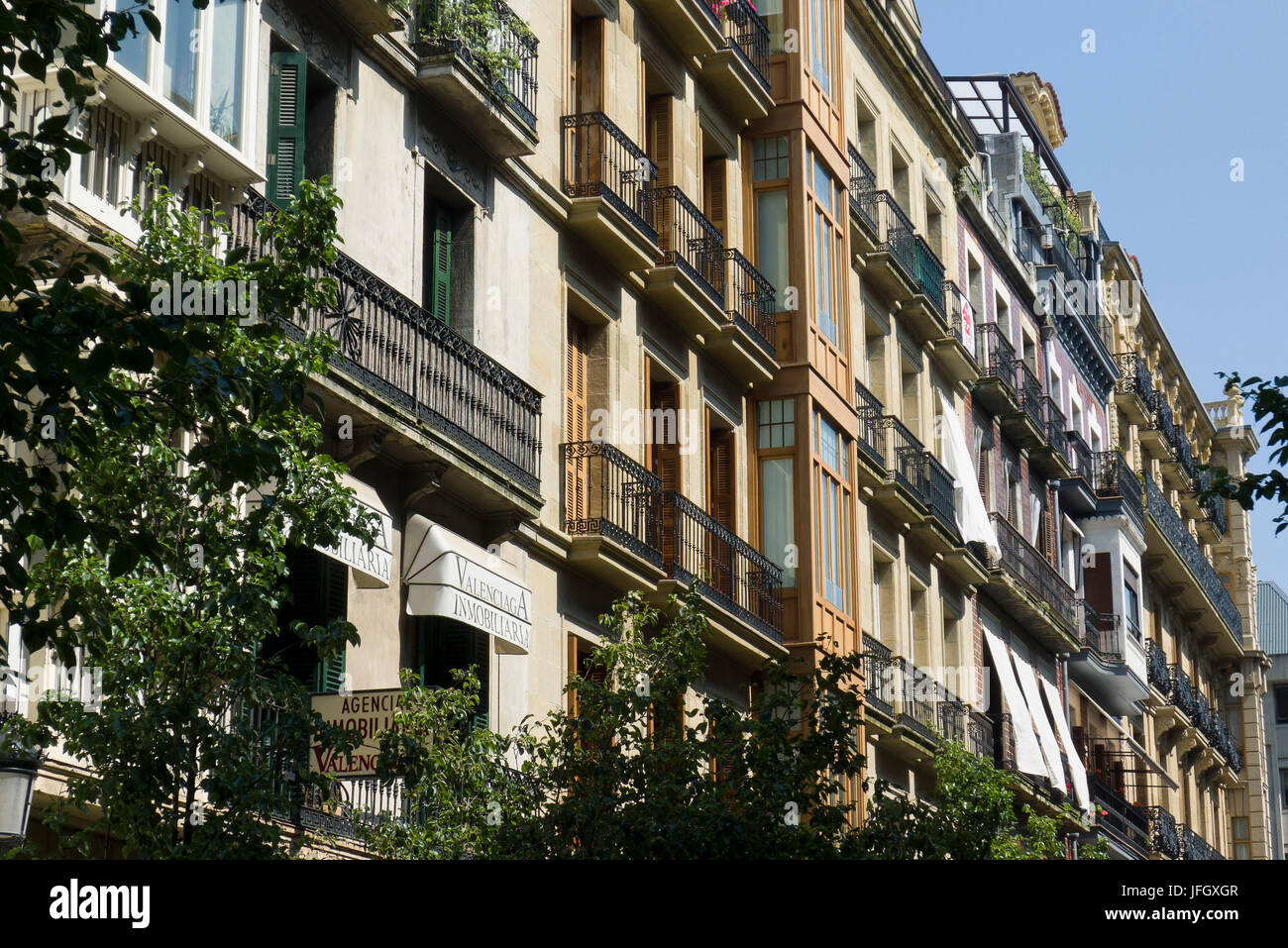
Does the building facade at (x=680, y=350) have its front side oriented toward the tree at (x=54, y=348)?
no

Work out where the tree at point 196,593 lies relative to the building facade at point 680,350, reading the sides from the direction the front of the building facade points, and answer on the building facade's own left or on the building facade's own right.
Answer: on the building facade's own right

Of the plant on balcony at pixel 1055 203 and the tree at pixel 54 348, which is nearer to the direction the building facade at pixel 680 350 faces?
the tree

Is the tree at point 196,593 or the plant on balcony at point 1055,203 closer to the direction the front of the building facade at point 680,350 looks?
the tree

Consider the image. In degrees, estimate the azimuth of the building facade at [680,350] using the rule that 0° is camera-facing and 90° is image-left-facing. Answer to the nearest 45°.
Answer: approximately 315°
